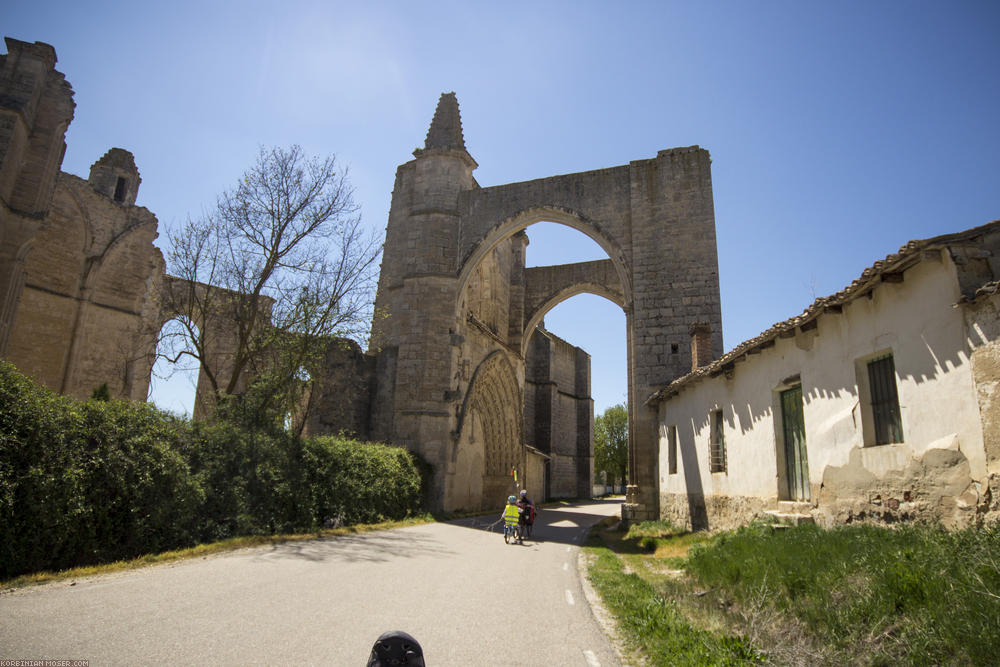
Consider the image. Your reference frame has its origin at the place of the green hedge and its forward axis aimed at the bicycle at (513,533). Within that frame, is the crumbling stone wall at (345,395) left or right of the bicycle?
left

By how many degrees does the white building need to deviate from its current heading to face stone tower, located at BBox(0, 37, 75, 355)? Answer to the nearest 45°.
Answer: approximately 45° to its right

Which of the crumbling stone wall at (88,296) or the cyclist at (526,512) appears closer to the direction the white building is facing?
the crumbling stone wall

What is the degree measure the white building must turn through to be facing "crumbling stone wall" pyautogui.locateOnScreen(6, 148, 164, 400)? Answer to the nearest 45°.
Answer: approximately 45° to its right

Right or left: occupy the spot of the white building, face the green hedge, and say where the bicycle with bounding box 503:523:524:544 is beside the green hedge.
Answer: right

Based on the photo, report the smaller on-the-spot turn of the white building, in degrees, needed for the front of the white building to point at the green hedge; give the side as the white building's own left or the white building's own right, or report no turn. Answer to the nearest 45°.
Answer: approximately 45° to the white building's own right

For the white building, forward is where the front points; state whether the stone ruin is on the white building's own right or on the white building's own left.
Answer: on the white building's own right

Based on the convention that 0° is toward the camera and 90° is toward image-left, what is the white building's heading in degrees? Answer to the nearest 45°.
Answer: approximately 45°

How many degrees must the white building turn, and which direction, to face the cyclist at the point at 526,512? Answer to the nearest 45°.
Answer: approximately 90° to its right
